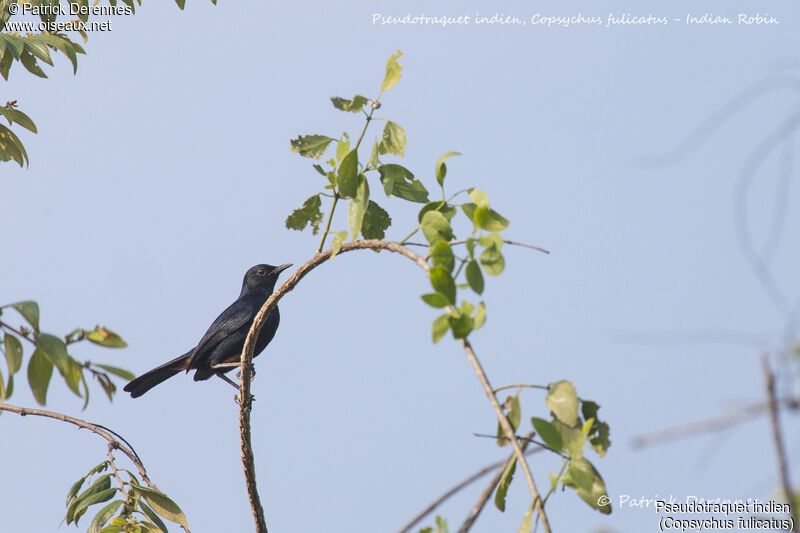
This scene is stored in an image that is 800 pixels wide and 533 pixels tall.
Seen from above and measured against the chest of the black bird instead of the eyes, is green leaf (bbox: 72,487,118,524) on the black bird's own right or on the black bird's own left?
on the black bird's own right

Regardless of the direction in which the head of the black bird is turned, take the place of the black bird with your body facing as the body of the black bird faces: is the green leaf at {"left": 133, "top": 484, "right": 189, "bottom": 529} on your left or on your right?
on your right

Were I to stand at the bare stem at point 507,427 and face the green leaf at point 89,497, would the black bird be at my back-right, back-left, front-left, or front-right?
front-right

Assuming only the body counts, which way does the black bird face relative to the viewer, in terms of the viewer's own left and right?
facing to the right of the viewer
